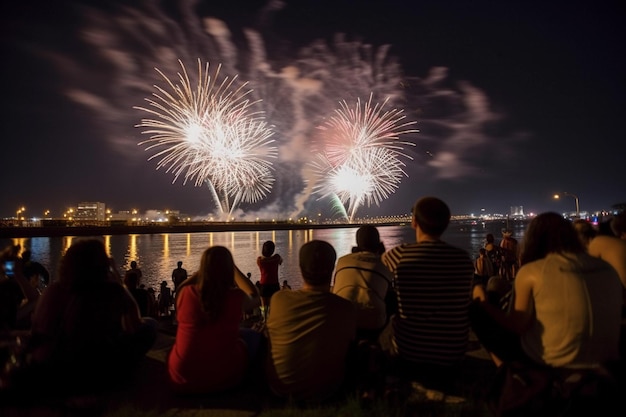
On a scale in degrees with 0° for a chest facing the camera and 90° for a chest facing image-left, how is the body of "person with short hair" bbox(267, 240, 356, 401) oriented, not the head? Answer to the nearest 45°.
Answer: approximately 180°

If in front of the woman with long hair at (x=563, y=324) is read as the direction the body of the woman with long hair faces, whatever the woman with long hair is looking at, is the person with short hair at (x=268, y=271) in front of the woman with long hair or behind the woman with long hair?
in front

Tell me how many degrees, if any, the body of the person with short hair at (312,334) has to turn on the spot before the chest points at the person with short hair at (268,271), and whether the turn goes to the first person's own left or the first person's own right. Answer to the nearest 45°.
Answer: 0° — they already face them

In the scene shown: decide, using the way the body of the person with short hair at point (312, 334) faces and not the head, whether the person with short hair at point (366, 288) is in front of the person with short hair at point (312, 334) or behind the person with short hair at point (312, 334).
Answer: in front

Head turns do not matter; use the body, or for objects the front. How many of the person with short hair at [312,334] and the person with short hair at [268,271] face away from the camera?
2

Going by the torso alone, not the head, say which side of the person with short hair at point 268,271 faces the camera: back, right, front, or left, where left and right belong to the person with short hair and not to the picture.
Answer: back

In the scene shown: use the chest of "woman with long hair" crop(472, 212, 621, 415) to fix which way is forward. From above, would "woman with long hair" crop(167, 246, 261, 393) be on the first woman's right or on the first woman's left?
on the first woman's left

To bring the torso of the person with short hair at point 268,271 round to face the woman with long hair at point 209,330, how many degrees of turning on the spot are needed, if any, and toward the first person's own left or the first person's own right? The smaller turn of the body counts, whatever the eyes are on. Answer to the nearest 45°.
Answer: approximately 180°

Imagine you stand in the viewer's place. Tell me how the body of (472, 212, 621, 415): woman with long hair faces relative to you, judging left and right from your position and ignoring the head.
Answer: facing away from the viewer and to the left of the viewer

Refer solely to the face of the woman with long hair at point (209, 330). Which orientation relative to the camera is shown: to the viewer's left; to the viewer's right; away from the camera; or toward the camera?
away from the camera

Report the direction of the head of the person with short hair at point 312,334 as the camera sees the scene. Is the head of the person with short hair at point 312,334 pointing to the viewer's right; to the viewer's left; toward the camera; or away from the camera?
away from the camera

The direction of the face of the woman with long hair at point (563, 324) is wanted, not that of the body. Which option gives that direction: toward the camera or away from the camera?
away from the camera

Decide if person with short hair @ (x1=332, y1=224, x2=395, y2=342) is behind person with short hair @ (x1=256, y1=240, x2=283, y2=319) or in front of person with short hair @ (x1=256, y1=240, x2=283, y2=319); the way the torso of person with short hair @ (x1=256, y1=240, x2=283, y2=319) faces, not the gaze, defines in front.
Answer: behind
